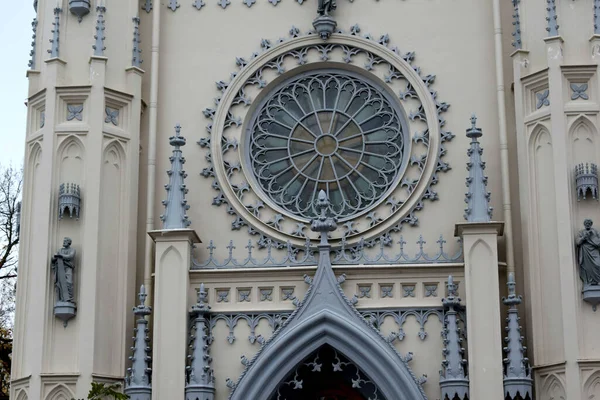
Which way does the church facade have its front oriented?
toward the camera

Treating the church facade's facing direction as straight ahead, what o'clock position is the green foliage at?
The green foliage is roughly at 2 o'clock from the church facade.
